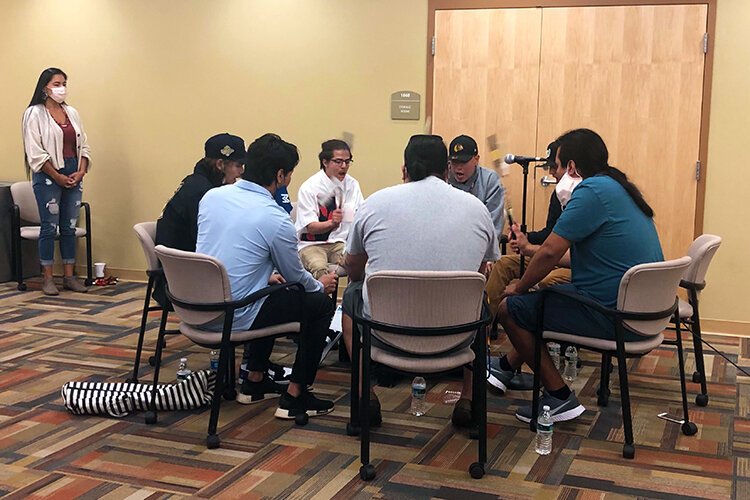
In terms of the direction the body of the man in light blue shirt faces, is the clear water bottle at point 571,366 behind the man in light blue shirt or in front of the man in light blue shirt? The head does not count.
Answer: in front

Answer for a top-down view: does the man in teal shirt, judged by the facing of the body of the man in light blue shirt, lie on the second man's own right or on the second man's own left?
on the second man's own right

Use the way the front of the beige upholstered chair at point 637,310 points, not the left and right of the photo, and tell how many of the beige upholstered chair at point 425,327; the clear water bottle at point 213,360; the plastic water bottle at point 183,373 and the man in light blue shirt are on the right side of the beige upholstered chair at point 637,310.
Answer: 0

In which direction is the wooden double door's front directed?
toward the camera

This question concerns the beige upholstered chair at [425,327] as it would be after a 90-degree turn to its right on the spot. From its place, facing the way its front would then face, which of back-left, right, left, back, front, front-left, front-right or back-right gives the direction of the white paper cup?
back-left

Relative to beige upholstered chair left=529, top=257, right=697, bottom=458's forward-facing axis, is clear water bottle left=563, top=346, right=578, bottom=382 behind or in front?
in front

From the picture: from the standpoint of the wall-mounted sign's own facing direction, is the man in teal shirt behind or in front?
in front

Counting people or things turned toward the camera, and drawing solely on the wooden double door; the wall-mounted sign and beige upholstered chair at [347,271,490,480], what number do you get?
2

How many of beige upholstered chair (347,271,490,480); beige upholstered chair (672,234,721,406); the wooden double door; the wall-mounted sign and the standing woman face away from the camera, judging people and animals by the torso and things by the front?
1

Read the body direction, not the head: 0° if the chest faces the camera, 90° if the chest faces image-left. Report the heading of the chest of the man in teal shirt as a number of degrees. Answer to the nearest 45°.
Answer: approximately 135°

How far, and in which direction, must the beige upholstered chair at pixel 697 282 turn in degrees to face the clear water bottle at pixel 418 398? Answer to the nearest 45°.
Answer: approximately 45° to its left

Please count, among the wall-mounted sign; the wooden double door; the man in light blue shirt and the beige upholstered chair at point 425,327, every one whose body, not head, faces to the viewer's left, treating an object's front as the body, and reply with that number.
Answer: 0

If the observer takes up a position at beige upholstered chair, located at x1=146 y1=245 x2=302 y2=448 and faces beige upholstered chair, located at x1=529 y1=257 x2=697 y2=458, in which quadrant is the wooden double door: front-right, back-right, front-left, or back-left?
front-left

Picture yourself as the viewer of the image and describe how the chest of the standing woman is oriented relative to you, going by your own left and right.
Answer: facing the viewer and to the right of the viewer

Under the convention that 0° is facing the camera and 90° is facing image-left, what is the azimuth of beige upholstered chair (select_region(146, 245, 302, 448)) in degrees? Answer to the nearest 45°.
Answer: approximately 225°

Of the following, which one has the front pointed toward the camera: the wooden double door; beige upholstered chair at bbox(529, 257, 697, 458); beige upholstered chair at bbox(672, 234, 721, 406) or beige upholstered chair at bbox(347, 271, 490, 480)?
the wooden double door

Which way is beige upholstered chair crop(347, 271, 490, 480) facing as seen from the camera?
away from the camera

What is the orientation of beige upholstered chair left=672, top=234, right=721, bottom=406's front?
to the viewer's left

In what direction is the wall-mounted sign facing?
toward the camera

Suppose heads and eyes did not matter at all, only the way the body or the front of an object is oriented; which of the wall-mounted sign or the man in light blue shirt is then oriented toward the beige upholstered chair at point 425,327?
the wall-mounted sign

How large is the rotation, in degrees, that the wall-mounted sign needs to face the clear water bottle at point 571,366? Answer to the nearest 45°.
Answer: approximately 45° to its left

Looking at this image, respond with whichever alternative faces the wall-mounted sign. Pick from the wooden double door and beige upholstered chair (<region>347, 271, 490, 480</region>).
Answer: the beige upholstered chair

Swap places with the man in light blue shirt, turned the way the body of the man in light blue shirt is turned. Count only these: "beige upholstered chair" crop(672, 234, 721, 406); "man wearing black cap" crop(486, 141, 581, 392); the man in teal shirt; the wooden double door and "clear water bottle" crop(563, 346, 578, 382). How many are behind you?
0

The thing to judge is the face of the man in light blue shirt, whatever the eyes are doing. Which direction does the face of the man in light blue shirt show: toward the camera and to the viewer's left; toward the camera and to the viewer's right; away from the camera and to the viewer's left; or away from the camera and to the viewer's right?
away from the camera and to the viewer's right
